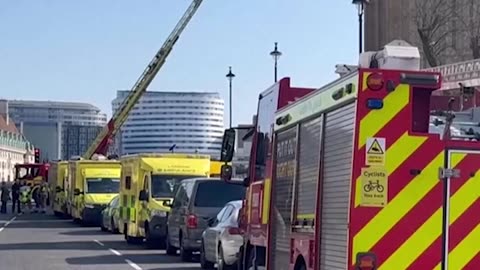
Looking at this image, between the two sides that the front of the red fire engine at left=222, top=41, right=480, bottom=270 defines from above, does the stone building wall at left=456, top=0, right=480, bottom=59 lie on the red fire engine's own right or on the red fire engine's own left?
on the red fire engine's own right

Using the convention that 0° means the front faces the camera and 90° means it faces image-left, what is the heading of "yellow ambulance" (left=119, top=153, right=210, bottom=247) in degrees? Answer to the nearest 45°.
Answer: approximately 315°

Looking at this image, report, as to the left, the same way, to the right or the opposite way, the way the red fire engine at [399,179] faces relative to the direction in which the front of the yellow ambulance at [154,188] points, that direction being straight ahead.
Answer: the opposite way

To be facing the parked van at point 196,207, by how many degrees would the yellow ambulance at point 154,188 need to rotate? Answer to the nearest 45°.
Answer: approximately 45° to its right

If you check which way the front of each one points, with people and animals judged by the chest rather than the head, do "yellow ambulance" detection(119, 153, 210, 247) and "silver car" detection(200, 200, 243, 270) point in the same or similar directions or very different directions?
very different directions

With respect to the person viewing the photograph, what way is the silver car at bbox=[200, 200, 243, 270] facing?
facing away from the viewer and to the left of the viewer

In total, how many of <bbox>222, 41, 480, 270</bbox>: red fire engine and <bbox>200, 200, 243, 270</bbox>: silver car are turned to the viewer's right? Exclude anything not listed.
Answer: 0

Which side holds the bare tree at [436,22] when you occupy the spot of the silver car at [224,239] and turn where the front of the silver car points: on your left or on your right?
on your right

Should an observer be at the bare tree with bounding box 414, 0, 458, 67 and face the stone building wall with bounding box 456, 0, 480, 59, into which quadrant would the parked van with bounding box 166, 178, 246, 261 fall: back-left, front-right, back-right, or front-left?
back-right

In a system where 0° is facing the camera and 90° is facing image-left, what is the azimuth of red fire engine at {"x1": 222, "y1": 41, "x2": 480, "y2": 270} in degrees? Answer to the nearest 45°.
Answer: approximately 135°
